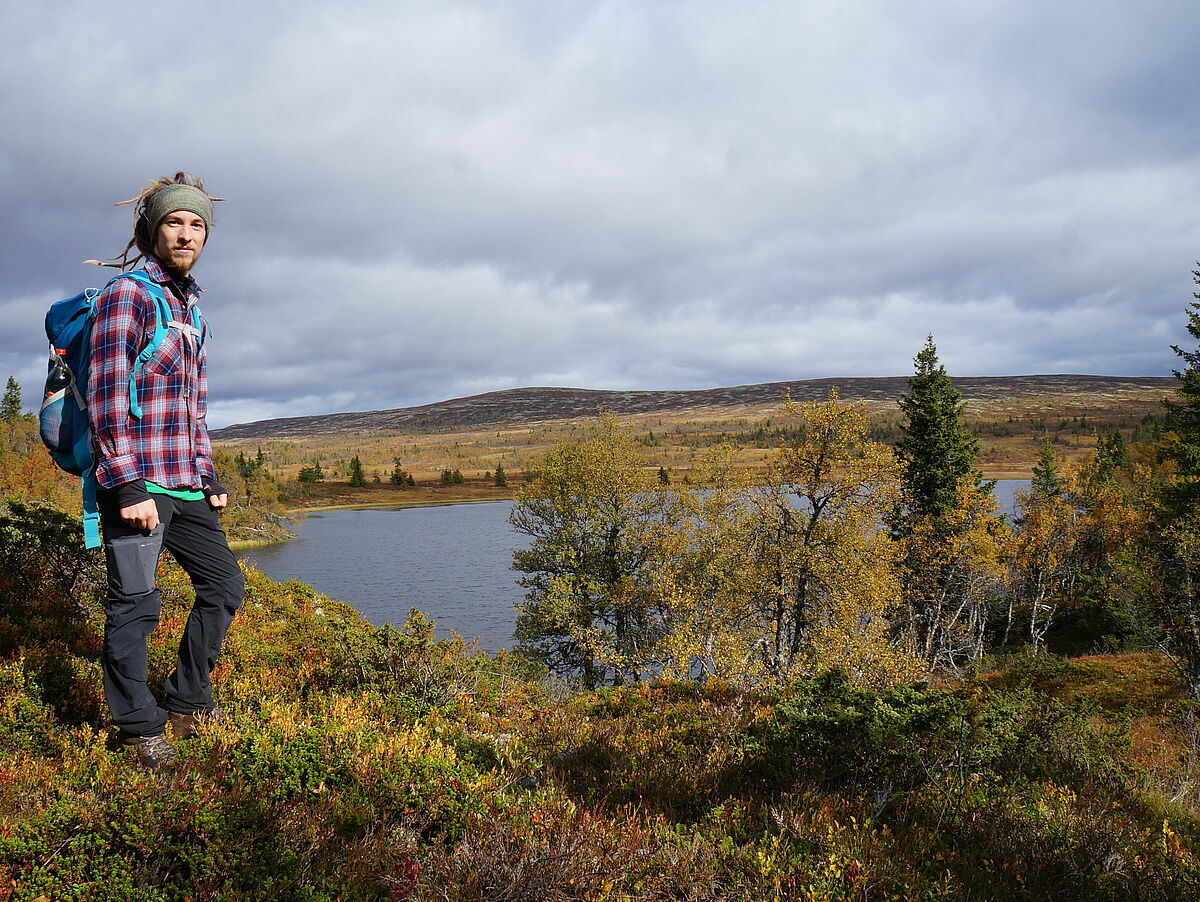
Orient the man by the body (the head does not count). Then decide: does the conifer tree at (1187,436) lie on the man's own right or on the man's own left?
on the man's own left

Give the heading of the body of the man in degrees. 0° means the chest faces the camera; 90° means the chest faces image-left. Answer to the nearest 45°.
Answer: approximately 315°
